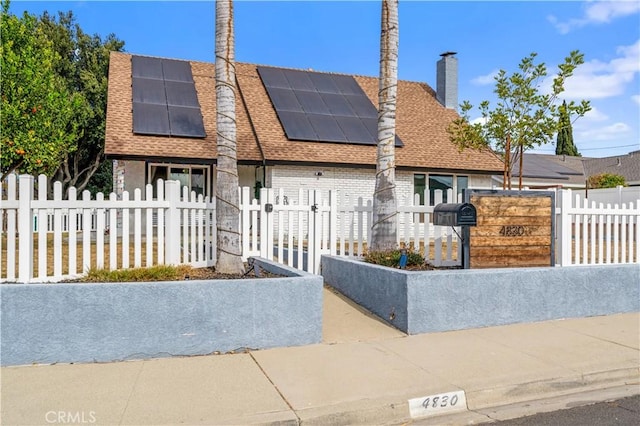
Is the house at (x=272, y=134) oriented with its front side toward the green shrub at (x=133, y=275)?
yes

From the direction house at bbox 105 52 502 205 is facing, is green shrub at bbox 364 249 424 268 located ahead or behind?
ahead

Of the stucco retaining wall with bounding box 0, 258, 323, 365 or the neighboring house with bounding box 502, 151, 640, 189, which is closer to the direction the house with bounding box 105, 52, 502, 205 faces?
the stucco retaining wall

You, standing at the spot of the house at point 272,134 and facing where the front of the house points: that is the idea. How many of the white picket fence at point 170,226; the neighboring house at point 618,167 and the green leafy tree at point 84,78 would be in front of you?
1

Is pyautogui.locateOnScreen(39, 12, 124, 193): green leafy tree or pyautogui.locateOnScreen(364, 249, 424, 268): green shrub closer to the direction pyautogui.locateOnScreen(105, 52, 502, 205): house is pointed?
the green shrub

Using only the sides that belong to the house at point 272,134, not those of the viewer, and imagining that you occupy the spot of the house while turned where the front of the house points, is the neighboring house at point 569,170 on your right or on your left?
on your left

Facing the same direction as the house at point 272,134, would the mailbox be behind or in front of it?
in front

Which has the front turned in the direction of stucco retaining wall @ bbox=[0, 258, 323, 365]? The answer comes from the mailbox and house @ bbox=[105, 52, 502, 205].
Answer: the house
